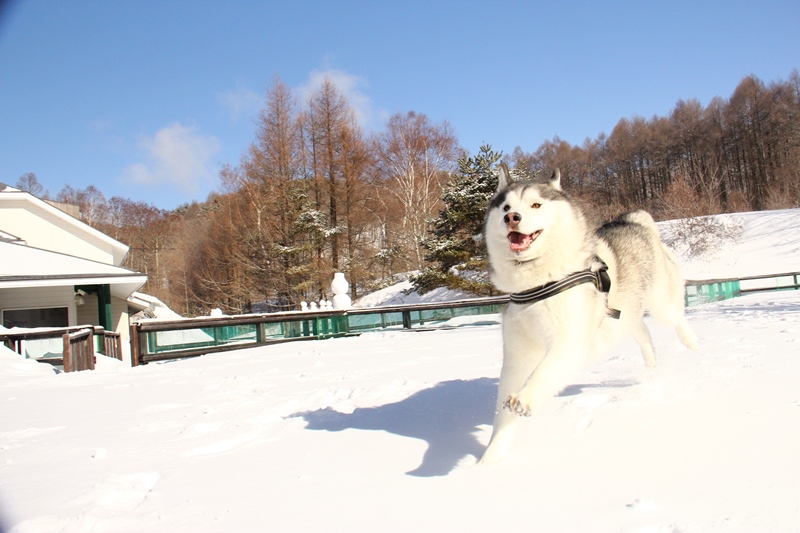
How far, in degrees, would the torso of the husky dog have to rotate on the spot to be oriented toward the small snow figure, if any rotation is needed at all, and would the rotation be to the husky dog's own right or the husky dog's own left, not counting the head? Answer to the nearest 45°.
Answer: approximately 90° to the husky dog's own right

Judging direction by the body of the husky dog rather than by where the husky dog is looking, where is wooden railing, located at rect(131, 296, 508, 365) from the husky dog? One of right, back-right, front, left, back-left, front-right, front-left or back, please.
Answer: right

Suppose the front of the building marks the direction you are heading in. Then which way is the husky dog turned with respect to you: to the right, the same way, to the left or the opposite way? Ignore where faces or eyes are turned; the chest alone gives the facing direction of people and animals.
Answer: to the right

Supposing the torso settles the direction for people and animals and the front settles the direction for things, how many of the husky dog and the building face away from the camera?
0

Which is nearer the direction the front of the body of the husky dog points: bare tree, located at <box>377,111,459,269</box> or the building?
the building

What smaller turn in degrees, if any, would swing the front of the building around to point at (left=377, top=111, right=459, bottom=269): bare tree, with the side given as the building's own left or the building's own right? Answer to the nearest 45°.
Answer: approximately 90° to the building's own left

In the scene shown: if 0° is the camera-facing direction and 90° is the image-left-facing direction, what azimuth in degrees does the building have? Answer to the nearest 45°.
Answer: approximately 0°

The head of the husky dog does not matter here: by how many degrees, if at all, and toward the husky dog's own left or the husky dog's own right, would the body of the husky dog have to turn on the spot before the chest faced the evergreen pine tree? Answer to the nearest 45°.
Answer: approximately 135° to the husky dog's own right
